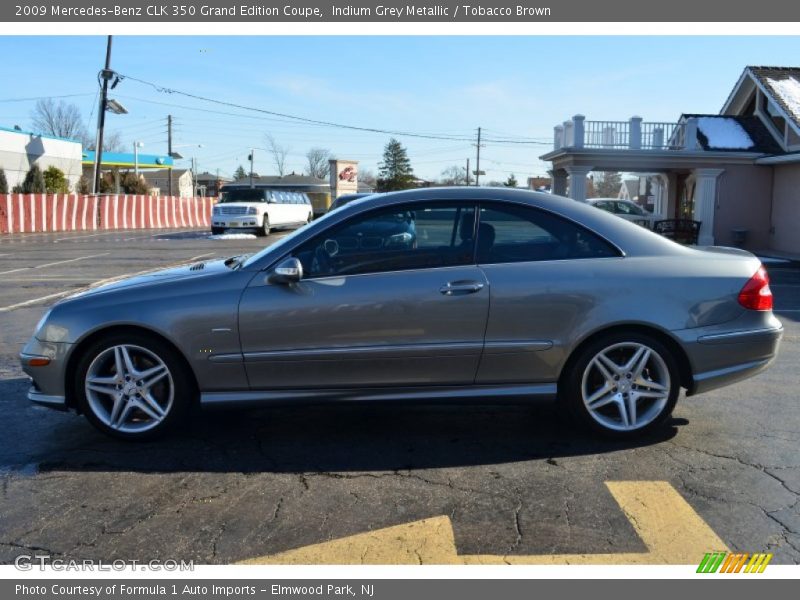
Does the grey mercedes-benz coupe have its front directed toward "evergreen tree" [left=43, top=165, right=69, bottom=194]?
no

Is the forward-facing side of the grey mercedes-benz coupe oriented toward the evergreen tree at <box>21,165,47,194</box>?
no

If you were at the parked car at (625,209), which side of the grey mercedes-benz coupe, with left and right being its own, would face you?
right

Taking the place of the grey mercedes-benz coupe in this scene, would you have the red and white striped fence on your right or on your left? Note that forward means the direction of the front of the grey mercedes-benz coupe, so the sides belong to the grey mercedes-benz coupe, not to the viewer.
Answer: on your right

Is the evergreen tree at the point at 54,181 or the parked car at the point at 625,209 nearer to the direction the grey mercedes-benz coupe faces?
the evergreen tree

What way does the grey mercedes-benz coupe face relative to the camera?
to the viewer's left

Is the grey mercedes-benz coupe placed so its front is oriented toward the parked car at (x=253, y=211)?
no

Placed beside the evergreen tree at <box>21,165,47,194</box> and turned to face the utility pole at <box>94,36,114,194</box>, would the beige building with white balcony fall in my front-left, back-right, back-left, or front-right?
front-right

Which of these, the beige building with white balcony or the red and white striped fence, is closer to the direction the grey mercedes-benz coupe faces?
the red and white striped fence
